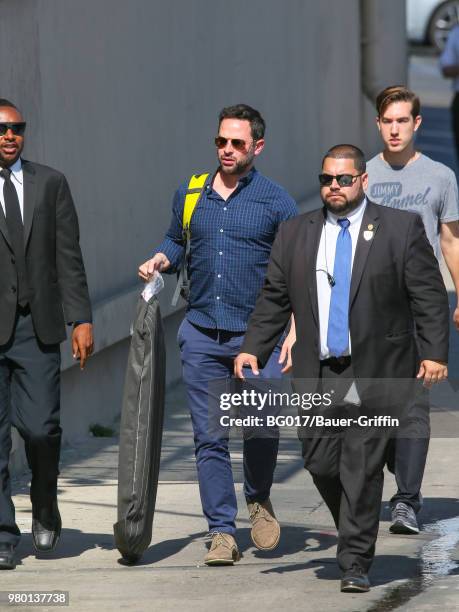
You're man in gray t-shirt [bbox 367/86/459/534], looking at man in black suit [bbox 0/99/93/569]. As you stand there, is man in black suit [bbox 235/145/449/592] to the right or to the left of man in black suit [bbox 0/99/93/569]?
left

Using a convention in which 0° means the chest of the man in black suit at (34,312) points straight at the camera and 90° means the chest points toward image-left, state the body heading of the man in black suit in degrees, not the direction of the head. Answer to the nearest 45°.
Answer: approximately 0°

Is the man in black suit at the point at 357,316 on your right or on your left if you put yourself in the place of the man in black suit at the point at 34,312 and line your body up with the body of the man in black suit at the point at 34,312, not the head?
on your left

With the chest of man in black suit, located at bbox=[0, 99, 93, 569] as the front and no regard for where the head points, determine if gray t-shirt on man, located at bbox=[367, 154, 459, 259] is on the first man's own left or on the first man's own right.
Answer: on the first man's own left

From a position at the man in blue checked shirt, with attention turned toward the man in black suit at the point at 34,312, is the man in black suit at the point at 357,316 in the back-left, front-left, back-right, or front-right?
back-left

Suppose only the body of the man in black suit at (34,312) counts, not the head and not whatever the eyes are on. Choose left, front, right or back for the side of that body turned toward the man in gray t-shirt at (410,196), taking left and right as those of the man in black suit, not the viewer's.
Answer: left

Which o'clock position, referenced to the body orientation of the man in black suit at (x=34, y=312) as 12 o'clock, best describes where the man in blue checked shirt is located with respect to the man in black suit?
The man in blue checked shirt is roughly at 9 o'clock from the man in black suit.
